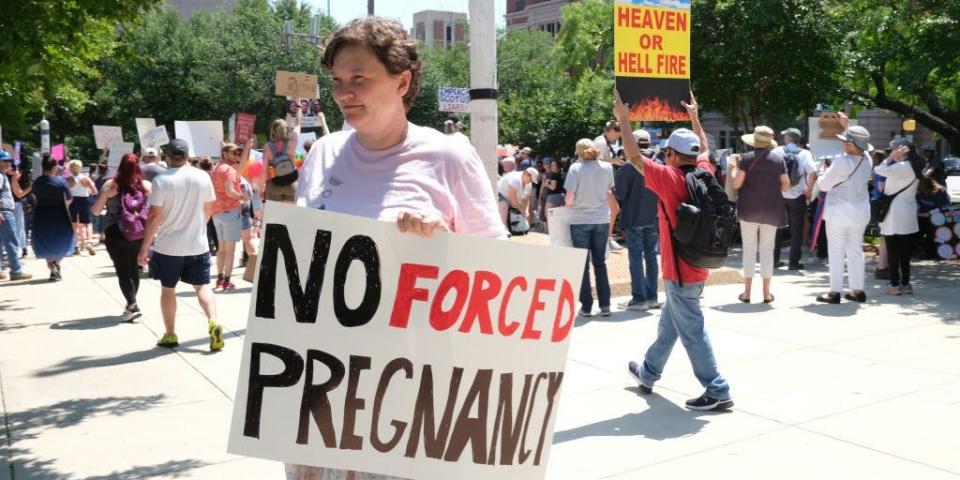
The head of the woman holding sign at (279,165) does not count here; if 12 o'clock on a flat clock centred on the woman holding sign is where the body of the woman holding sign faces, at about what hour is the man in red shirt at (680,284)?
The man in red shirt is roughly at 5 o'clock from the woman holding sign.

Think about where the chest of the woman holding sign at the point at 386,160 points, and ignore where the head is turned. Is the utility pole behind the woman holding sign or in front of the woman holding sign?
behind

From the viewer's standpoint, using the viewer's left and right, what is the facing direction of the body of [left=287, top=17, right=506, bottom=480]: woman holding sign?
facing the viewer and to the left of the viewer

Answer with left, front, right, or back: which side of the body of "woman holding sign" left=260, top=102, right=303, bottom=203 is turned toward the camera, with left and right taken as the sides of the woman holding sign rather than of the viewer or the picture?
back
